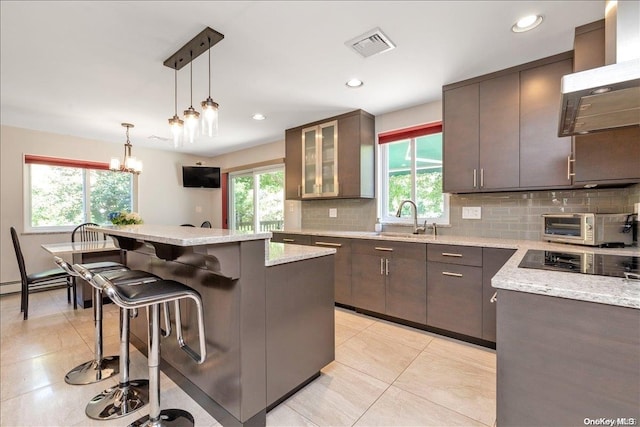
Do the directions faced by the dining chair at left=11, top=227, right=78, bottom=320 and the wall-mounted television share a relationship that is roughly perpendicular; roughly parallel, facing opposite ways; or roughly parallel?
roughly perpendicular

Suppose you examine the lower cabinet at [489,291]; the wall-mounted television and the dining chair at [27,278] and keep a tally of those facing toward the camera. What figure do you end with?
2

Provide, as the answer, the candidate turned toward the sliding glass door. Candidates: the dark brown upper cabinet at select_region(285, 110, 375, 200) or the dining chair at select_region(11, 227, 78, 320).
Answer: the dining chair

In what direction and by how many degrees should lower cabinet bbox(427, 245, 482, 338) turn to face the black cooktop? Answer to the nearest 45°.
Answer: approximately 90° to its left

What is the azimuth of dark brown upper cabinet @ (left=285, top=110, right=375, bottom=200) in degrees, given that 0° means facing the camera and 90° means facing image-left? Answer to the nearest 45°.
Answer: approximately 45°

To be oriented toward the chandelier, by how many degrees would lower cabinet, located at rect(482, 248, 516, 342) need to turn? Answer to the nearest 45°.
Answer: approximately 45° to its right

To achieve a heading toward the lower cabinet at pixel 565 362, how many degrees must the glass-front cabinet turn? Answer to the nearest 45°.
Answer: approximately 45° to its left

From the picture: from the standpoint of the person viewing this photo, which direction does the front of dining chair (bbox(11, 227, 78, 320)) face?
facing to the right of the viewer

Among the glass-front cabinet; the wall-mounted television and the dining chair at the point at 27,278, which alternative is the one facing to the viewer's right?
the dining chair

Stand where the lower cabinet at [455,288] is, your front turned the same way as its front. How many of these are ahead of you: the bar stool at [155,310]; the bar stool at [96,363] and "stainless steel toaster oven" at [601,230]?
2

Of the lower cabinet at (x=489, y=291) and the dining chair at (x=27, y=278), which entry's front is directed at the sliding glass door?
the dining chair
